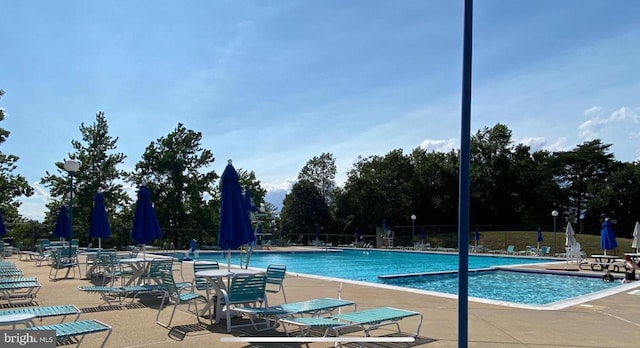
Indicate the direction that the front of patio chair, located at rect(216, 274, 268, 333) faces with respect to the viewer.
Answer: facing away from the viewer and to the left of the viewer

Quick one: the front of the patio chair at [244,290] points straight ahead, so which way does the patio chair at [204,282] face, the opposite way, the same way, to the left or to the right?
the opposite way

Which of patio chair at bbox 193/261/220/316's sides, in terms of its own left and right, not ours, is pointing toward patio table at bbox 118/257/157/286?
back

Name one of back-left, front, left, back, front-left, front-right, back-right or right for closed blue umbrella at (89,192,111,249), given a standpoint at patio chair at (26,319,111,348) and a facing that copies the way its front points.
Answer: left

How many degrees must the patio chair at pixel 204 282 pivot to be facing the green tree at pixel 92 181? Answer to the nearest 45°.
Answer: approximately 135° to its left

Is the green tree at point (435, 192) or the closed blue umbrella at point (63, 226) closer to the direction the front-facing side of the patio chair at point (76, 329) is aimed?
the green tree

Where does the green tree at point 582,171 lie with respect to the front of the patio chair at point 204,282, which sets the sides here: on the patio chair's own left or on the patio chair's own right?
on the patio chair's own left

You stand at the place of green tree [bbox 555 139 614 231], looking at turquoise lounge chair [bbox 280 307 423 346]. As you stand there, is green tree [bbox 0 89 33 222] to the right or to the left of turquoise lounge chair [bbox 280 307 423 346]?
right

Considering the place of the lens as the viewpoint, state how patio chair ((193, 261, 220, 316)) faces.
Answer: facing the viewer and to the right of the viewer

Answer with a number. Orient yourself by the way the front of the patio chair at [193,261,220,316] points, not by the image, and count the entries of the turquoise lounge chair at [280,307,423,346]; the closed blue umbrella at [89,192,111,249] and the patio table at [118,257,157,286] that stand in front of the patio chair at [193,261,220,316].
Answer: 1

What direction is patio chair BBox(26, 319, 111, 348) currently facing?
to the viewer's right

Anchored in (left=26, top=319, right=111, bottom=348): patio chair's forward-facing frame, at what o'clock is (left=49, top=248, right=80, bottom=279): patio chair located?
(left=49, top=248, right=80, bottom=279): patio chair is roughly at 9 o'clock from (left=26, top=319, right=111, bottom=348): patio chair.

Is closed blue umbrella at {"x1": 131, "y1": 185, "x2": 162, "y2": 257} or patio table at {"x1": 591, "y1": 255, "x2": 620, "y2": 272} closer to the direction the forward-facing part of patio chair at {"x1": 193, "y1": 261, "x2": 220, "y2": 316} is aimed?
the patio table

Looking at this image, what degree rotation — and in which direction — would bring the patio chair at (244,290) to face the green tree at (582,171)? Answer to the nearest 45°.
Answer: approximately 90° to its right

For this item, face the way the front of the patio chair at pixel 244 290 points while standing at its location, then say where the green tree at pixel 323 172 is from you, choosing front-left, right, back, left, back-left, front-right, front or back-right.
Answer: front-right

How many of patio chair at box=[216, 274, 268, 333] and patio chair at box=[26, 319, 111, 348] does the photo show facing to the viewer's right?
1
